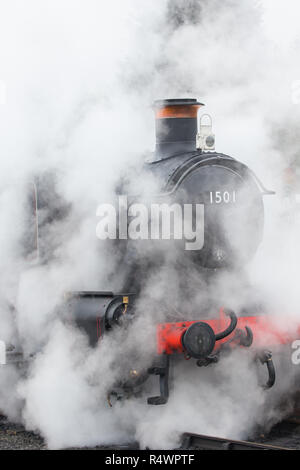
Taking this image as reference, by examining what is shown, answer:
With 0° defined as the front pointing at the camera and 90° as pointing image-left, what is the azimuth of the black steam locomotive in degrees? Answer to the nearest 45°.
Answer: approximately 315°
